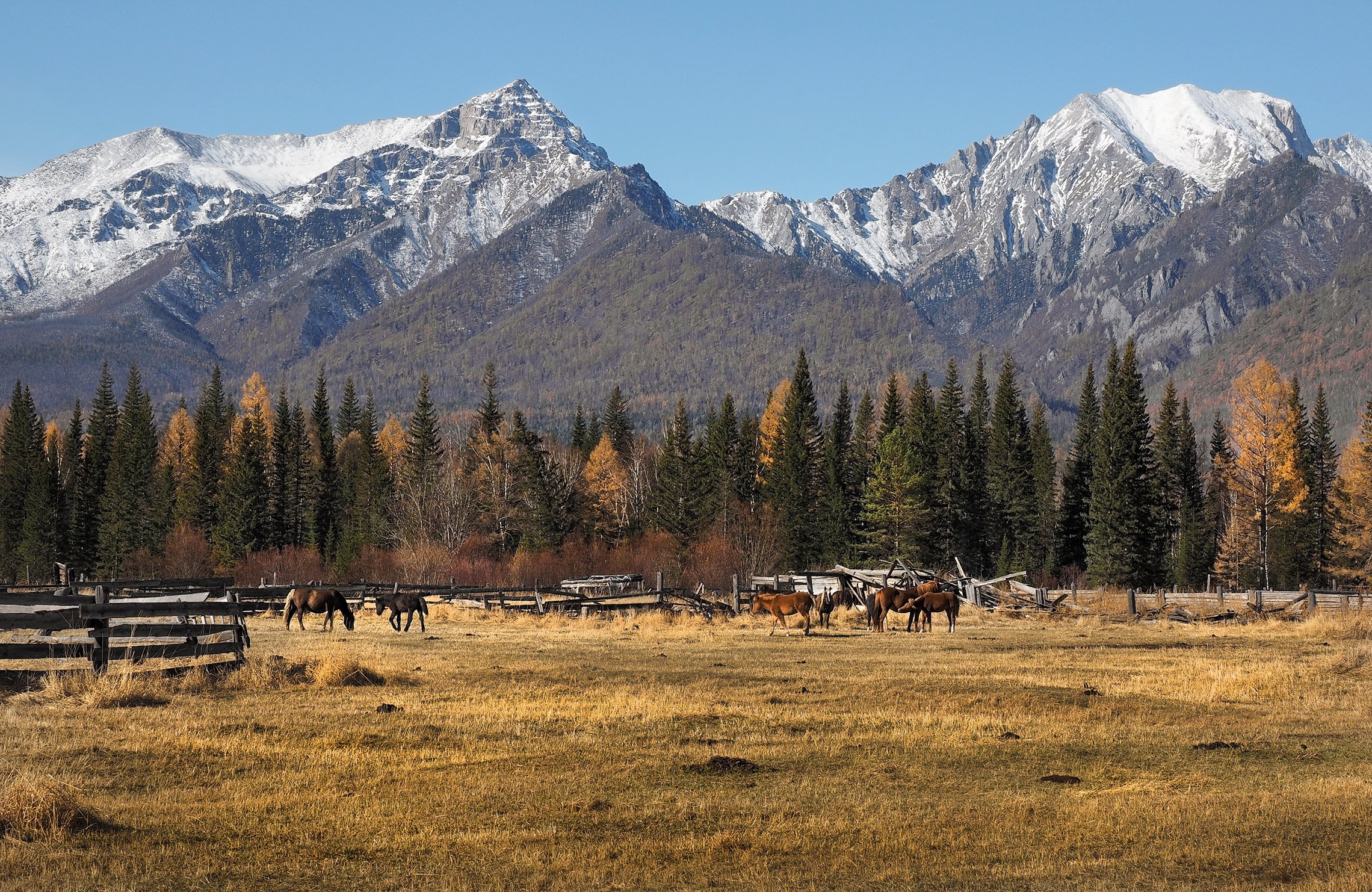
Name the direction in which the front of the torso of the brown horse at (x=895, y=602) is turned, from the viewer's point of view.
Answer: to the viewer's right

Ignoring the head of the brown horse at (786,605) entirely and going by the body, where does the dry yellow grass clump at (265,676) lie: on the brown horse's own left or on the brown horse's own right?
on the brown horse's own left

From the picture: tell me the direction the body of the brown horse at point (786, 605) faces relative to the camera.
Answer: to the viewer's left

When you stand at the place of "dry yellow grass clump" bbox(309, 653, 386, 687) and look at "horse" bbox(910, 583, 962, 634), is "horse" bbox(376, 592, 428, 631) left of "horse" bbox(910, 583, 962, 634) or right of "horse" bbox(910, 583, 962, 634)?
left

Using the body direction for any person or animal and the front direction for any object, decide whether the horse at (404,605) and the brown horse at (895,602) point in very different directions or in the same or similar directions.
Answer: very different directions

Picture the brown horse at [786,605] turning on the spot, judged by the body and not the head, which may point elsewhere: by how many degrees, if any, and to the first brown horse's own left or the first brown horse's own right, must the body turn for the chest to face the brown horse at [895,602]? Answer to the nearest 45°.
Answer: approximately 135° to the first brown horse's own right

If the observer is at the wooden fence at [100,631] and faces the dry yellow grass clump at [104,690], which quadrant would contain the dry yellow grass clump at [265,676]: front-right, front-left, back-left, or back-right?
front-left

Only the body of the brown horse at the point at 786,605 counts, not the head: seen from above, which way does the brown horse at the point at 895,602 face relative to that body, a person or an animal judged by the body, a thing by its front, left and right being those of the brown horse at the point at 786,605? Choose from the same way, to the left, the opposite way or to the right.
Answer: the opposite way

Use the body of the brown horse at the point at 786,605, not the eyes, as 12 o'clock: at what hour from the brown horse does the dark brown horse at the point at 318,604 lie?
The dark brown horse is roughly at 12 o'clock from the brown horse.
